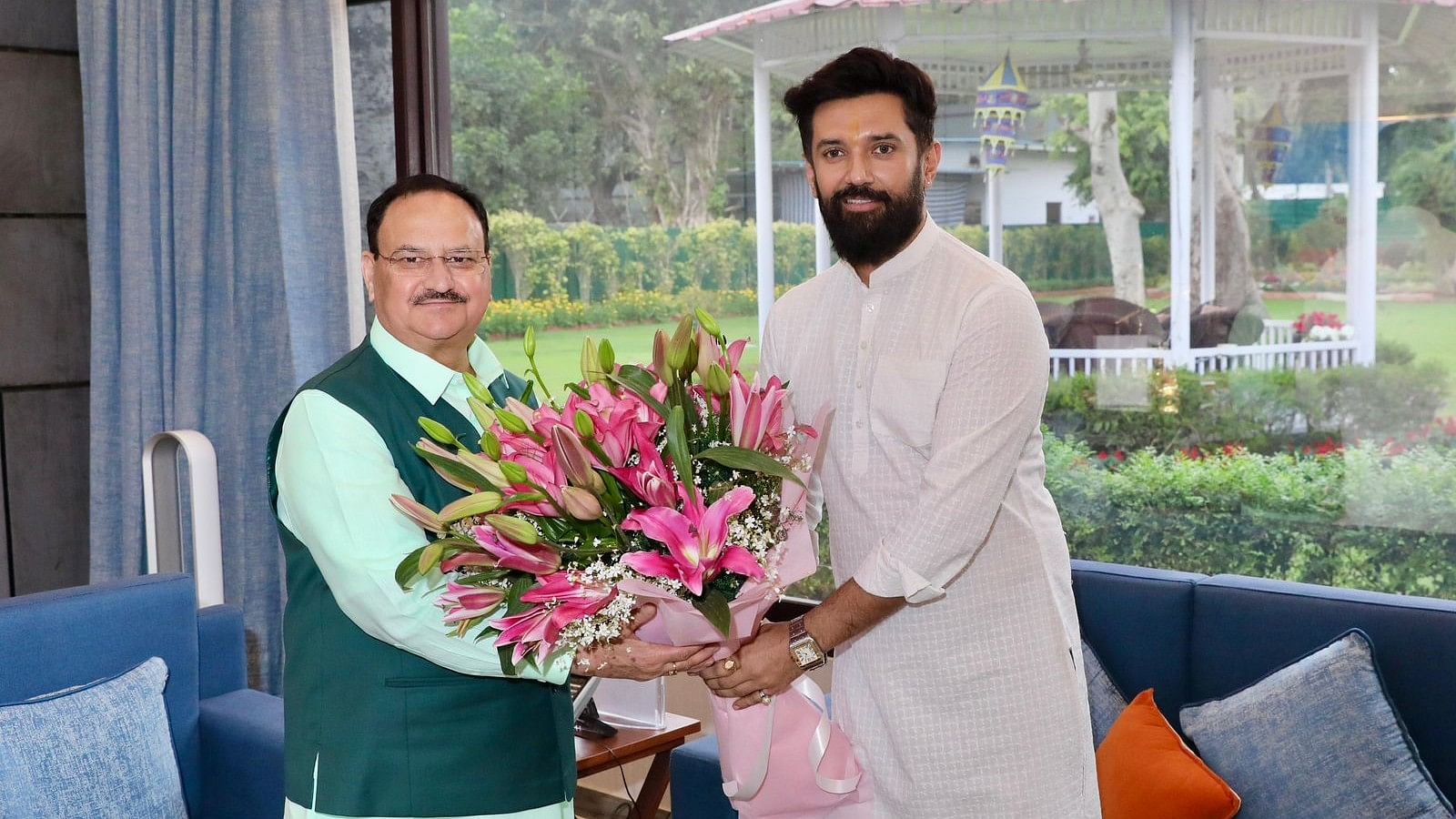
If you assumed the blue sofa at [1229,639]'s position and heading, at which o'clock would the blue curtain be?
The blue curtain is roughly at 2 o'clock from the blue sofa.

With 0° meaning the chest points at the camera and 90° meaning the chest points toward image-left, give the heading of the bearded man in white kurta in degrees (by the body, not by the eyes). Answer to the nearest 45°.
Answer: approximately 45°

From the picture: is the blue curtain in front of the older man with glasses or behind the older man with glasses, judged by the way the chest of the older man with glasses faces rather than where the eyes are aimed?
behind

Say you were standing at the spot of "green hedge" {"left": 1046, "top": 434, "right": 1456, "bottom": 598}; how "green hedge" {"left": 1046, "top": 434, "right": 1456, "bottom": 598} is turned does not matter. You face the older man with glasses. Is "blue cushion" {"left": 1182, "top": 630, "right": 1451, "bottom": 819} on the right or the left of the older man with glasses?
left

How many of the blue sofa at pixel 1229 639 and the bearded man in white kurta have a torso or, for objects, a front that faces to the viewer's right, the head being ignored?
0

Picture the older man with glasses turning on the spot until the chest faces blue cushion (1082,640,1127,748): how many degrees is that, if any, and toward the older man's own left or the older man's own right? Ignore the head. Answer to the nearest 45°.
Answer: approximately 90° to the older man's own left

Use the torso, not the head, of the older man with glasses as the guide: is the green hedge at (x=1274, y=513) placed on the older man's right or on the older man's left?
on the older man's left

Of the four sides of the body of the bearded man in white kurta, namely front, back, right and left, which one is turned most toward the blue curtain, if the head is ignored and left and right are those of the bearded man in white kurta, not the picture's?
right
